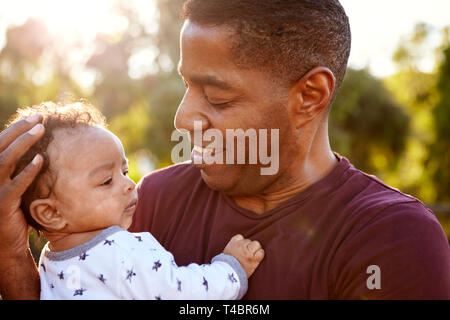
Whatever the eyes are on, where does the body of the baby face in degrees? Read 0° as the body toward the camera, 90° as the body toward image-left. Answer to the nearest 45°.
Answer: approximately 270°

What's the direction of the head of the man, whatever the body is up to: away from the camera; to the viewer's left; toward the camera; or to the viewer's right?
to the viewer's left

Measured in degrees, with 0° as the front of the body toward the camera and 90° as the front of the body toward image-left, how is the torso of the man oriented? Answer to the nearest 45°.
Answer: approximately 45°

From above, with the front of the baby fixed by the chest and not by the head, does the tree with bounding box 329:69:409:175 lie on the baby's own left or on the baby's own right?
on the baby's own left

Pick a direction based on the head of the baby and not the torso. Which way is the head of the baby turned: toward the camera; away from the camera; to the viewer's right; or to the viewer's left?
to the viewer's right
